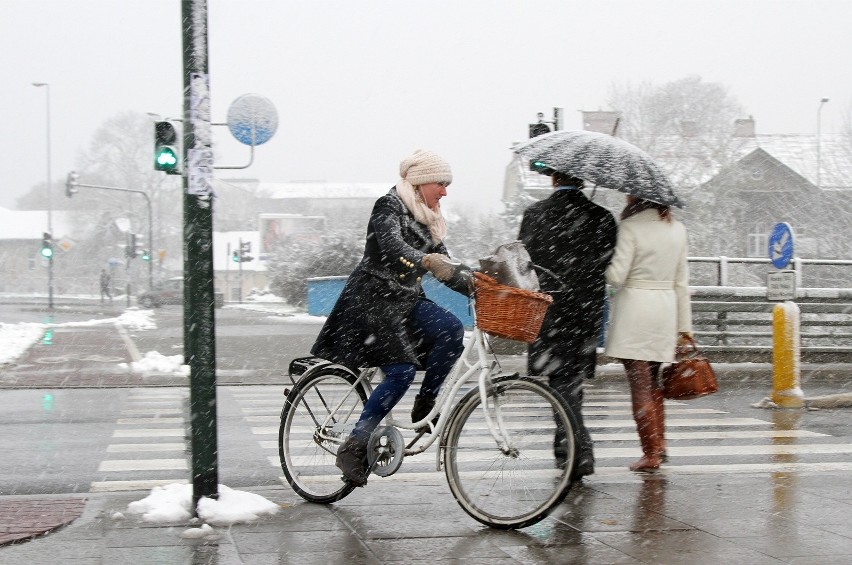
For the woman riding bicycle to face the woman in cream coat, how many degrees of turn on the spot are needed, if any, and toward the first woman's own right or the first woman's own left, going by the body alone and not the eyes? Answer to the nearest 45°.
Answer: approximately 45° to the first woman's own left

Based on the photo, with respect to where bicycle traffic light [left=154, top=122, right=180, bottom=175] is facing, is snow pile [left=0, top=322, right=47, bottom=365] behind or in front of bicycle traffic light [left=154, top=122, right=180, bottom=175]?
behind

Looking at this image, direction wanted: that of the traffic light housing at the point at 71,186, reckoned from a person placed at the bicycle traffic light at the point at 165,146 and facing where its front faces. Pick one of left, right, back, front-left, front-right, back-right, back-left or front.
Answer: back

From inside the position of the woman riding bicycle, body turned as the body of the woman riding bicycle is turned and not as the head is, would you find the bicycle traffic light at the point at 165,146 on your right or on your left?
on your left

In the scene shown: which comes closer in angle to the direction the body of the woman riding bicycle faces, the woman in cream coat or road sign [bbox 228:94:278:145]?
the woman in cream coat

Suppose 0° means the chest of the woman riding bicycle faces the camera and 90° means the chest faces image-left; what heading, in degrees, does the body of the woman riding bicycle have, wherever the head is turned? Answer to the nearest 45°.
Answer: approximately 270°

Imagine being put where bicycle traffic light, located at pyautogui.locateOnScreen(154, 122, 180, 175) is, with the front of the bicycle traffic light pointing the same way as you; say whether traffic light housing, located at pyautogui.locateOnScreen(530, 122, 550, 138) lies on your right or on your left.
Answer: on your left

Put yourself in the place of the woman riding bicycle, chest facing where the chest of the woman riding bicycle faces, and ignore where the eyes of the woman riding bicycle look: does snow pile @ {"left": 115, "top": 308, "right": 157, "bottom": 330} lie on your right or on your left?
on your left

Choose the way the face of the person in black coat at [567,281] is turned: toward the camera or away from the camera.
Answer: away from the camera

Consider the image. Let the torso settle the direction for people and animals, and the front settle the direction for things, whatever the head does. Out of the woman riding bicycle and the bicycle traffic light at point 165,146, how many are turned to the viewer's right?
1

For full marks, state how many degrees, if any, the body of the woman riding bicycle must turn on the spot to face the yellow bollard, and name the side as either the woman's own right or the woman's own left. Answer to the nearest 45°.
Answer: approximately 45° to the woman's own left

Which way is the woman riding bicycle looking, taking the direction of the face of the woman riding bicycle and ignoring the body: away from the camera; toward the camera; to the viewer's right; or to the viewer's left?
to the viewer's right

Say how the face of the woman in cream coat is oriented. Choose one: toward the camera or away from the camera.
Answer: away from the camera

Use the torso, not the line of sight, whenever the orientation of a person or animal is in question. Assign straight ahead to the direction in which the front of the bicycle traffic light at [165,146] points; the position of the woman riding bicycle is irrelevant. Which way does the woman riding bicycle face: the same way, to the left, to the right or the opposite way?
to the left

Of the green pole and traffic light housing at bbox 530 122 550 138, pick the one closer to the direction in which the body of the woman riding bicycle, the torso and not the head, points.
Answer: the traffic light housing

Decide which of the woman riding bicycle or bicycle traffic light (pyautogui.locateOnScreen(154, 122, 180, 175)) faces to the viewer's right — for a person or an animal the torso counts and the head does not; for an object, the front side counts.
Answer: the woman riding bicycle

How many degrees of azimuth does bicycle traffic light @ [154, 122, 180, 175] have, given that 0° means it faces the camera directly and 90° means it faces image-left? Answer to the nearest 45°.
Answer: approximately 0°
